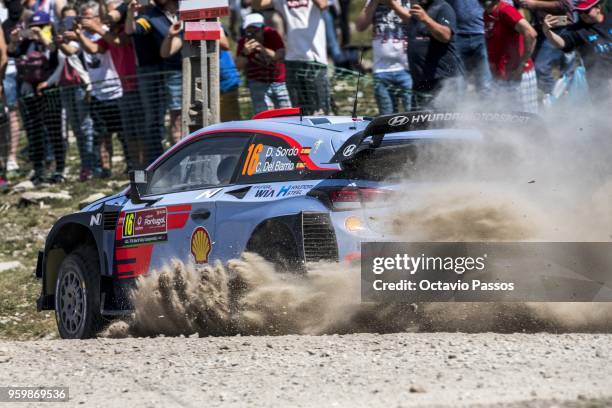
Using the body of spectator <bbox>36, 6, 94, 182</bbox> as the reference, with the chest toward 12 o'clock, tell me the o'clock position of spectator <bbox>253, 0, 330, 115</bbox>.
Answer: spectator <bbox>253, 0, 330, 115</bbox> is roughly at 9 o'clock from spectator <bbox>36, 6, 94, 182</bbox>.

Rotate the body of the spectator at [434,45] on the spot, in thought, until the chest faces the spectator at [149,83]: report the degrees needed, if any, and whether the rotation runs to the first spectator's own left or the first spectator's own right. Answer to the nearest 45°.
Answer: approximately 90° to the first spectator's own right

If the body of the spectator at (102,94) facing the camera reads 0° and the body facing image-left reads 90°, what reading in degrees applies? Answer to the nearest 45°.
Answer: approximately 45°

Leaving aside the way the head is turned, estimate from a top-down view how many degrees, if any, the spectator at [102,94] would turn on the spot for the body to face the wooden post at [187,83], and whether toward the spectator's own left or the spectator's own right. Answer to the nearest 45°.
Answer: approximately 45° to the spectator's own left

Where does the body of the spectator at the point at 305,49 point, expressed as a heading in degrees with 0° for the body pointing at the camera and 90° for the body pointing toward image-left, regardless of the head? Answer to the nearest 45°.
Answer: approximately 0°

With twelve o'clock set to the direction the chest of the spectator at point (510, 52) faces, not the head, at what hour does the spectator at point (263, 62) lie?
the spectator at point (263, 62) is roughly at 2 o'clock from the spectator at point (510, 52).

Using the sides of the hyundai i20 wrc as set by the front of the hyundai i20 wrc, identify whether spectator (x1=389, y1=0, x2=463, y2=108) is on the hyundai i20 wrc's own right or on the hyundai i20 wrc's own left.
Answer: on the hyundai i20 wrc's own right

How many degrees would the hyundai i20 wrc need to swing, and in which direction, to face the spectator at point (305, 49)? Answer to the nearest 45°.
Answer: approximately 45° to its right

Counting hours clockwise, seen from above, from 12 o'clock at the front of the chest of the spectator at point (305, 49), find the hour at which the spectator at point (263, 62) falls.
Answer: the spectator at point (263, 62) is roughly at 2 o'clock from the spectator at point (305, 49).

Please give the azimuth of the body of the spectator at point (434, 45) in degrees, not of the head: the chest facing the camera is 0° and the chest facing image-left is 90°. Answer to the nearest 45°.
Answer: approximately 45°

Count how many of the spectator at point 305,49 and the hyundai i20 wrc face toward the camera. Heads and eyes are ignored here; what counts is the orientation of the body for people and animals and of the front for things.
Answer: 1
